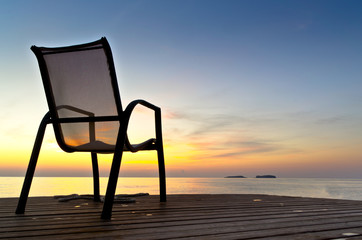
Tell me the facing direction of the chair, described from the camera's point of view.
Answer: facing away from the viewer and to the right of the viewer
